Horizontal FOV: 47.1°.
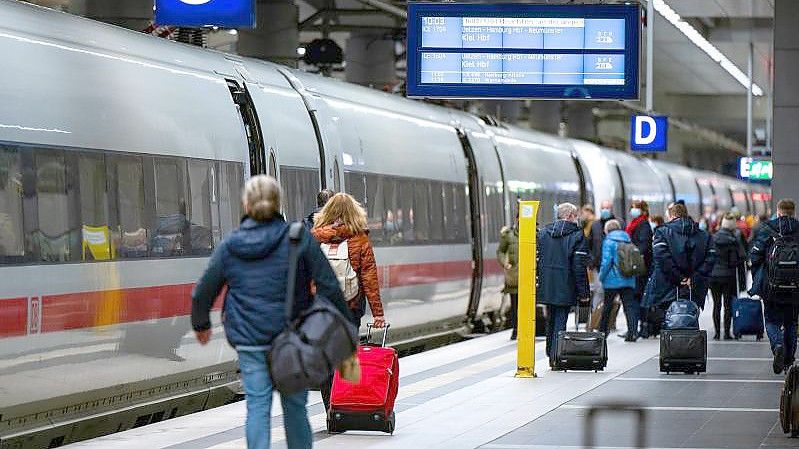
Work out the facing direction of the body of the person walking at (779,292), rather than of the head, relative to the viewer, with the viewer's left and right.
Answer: facing away from the viewer

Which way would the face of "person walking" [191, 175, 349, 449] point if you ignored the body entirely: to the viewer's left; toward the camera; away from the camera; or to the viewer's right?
away from the camera

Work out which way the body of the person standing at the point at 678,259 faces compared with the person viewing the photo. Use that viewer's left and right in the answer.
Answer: facing away from the viewer

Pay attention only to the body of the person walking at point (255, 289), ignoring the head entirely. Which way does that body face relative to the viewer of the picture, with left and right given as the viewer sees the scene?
facing away from the viewer

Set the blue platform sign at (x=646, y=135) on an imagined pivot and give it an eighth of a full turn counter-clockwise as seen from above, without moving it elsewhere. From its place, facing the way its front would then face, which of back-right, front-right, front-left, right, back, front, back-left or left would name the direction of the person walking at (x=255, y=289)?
front-right

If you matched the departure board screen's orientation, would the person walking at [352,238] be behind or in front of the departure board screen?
in front

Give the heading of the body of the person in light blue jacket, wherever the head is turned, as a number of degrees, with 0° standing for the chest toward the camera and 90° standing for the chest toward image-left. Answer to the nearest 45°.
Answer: approximately 135°

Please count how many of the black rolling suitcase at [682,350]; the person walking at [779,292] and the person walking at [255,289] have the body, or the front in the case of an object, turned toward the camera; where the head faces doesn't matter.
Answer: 1

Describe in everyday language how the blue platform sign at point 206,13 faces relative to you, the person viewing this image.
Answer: facing the viewer

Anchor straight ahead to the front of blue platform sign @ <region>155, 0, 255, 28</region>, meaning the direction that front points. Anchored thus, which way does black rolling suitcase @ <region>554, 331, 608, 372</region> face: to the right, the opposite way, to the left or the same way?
the same way

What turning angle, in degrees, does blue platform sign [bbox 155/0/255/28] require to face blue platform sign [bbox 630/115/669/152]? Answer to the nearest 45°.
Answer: approximately 135° to its left

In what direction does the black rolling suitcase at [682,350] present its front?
toward the camera
